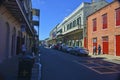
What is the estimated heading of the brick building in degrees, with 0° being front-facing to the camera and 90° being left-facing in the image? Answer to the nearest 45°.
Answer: approximately 45°

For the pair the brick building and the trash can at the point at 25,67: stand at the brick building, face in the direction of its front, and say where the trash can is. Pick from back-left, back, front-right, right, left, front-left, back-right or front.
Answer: front-left
